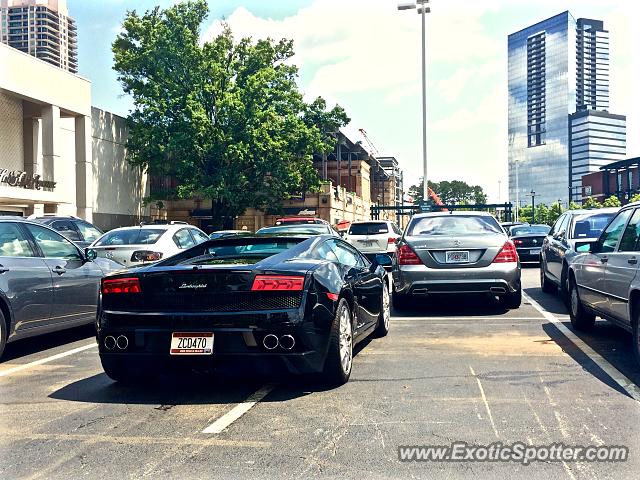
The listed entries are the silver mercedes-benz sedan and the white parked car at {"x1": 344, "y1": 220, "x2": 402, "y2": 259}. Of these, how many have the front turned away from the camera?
2

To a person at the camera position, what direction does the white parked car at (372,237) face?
facing away from the viewer

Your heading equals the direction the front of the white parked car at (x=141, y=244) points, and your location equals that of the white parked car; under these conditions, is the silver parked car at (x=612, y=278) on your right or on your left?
on your right

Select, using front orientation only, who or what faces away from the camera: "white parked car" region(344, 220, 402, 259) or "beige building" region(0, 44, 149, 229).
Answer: the white parked car

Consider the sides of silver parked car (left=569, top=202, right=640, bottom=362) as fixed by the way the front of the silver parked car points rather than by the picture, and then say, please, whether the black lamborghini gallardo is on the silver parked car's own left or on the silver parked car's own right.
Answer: on the silver parked car's own left

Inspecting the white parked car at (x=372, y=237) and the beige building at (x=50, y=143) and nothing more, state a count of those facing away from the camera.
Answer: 1

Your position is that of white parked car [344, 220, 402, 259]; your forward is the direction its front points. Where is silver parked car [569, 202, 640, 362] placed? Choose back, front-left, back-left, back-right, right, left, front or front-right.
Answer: back

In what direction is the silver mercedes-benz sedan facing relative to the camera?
away from the camera
